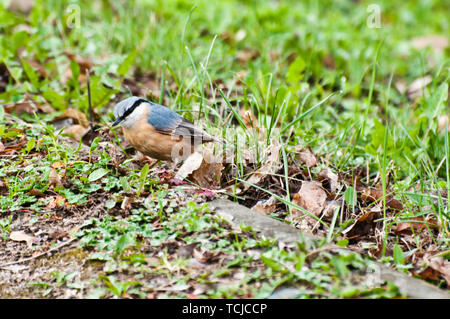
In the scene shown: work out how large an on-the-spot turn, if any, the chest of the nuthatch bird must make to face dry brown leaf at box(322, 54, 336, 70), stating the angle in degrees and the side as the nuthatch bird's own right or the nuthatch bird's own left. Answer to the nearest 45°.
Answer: approximately 135° to the nuthatch bird's own right

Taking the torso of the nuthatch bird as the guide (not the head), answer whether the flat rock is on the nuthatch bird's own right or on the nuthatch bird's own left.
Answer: on the nuthatch bird's own left

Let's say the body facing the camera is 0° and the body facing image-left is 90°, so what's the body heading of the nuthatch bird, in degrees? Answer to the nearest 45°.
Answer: approximately 90°

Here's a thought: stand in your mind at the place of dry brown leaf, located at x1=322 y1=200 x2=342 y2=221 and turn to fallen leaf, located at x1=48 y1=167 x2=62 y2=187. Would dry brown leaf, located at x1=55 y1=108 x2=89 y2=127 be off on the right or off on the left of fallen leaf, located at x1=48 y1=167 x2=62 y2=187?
right

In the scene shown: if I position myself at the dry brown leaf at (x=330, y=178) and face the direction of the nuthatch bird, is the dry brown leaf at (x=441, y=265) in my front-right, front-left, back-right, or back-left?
back-left

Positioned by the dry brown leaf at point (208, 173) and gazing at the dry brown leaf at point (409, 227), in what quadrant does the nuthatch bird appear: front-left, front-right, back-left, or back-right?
back-left

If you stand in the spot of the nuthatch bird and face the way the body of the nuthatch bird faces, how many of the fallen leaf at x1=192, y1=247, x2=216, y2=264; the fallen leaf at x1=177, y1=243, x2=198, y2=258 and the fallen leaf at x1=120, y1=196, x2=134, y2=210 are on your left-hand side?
3

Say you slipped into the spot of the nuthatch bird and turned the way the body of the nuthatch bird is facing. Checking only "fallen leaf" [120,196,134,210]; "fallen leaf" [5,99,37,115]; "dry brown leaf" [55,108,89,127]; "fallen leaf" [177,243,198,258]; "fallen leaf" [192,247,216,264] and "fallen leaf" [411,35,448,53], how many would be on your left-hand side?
3

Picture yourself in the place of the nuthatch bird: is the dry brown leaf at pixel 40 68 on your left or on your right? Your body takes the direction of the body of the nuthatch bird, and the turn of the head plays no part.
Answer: on your right

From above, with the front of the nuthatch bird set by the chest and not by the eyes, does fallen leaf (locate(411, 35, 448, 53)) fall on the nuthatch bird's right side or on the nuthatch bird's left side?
on the nuthatch bird's right side

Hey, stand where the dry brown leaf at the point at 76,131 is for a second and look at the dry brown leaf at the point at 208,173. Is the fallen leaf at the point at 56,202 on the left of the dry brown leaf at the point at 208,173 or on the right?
right

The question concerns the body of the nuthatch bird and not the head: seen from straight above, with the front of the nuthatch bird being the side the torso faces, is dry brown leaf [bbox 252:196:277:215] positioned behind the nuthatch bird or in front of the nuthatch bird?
behind

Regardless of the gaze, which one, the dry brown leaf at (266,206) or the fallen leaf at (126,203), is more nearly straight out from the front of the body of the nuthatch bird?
the fallen leaf

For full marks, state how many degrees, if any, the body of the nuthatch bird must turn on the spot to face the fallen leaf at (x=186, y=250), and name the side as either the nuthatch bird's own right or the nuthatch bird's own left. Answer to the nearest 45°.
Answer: approximately 90° to the nuthatch bird's own left
